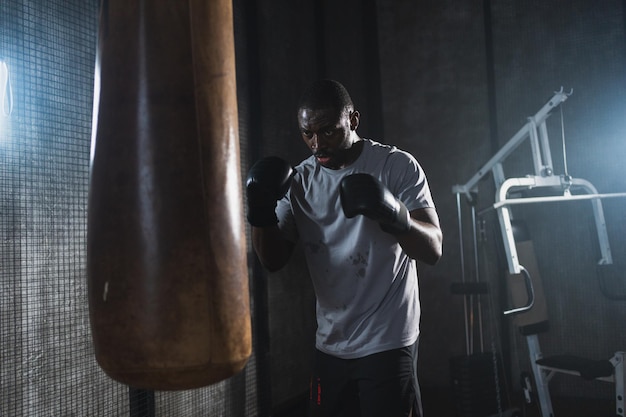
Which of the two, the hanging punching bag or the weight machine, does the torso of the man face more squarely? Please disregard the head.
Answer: the hanging punching bag

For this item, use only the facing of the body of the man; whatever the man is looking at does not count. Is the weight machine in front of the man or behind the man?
behind

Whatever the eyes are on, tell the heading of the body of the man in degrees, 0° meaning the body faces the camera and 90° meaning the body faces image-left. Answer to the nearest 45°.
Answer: approximately 45°
